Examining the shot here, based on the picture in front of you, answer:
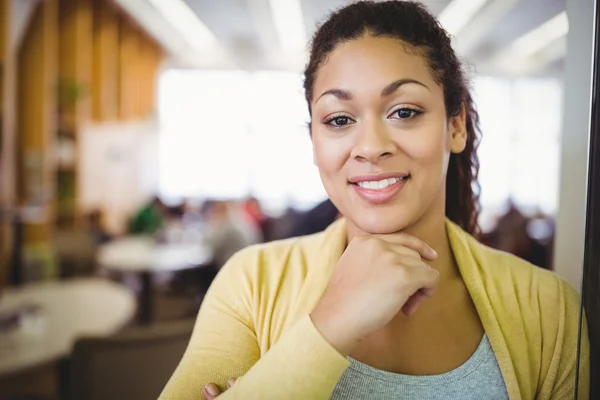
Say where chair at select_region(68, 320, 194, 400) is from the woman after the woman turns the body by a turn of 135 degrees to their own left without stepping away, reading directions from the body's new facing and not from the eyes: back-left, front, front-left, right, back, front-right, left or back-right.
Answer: left

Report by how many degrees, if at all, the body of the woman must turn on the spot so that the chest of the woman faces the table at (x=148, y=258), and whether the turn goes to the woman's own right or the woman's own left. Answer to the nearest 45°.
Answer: approximately 135° to the woman's own right

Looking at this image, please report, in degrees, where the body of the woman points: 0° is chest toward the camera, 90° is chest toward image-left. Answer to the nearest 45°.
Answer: approximately 0°

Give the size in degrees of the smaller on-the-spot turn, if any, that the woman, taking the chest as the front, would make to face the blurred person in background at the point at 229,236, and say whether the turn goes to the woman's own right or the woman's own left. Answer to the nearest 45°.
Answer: approximately 180°

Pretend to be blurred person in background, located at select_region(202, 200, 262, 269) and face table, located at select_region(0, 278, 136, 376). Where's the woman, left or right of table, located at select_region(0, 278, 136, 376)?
left

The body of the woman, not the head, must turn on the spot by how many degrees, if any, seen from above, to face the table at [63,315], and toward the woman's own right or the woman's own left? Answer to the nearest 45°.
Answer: approximately 135° to the woman's own right
